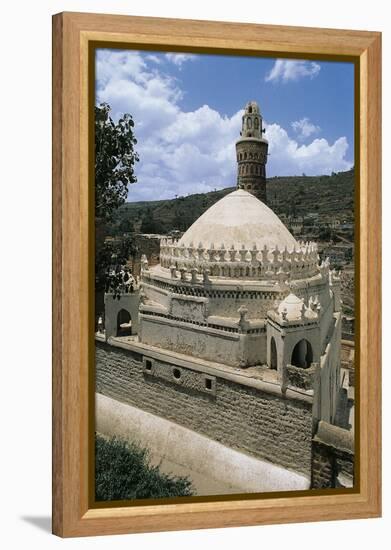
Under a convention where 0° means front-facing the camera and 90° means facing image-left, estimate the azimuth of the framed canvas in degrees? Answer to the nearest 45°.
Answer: approximately 315°
